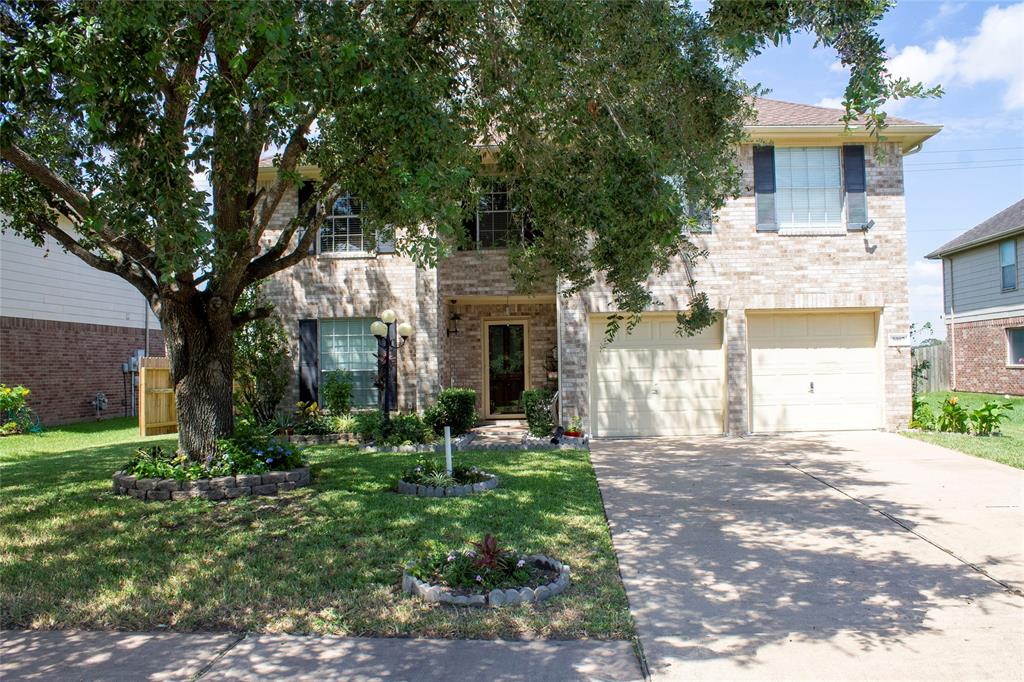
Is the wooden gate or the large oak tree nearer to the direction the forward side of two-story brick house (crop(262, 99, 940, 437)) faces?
the large oak tree

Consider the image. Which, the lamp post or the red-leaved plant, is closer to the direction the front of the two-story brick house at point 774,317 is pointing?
the red-leaved plant

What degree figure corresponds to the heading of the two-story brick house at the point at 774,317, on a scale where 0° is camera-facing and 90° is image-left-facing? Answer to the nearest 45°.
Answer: approximately 0°

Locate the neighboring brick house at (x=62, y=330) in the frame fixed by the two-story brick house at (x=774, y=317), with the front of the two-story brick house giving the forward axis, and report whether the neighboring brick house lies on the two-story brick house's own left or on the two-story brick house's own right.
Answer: on the two-story brick house's own right

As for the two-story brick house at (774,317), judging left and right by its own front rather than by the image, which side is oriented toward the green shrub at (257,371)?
right
